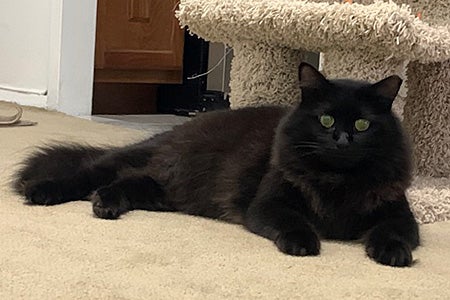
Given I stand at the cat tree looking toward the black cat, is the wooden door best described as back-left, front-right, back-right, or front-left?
back-right

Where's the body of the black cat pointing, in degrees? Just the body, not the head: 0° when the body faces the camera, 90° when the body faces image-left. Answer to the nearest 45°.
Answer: approximately 315°

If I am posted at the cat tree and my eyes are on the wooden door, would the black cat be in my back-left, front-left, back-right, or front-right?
back-left

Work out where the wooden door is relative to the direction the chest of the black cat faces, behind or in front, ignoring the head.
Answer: behind
